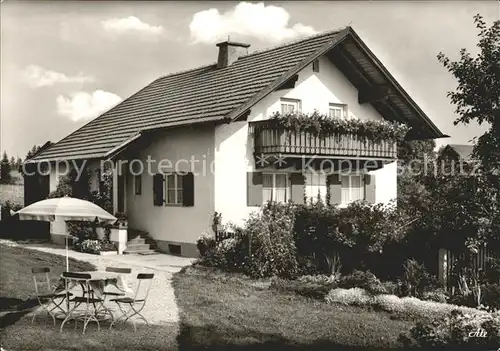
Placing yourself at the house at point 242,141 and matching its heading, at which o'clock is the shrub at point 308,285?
The shrub is roughly at 1 o'clock from the house.

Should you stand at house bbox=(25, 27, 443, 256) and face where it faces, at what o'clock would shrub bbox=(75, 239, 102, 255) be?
The shrub is roughly at 4 o'clock from the house.

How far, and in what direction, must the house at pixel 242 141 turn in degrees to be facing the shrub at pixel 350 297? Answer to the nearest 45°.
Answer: approximately 45° to its right

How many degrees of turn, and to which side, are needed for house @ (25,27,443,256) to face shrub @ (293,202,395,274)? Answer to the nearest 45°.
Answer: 0° — it already faces it

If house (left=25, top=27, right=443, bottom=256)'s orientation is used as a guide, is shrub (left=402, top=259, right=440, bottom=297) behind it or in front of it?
in front

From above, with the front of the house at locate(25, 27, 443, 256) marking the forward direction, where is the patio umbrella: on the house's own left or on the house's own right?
on the house's own right

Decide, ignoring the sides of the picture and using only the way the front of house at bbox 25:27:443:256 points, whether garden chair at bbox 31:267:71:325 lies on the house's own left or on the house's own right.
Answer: on the house's own right
